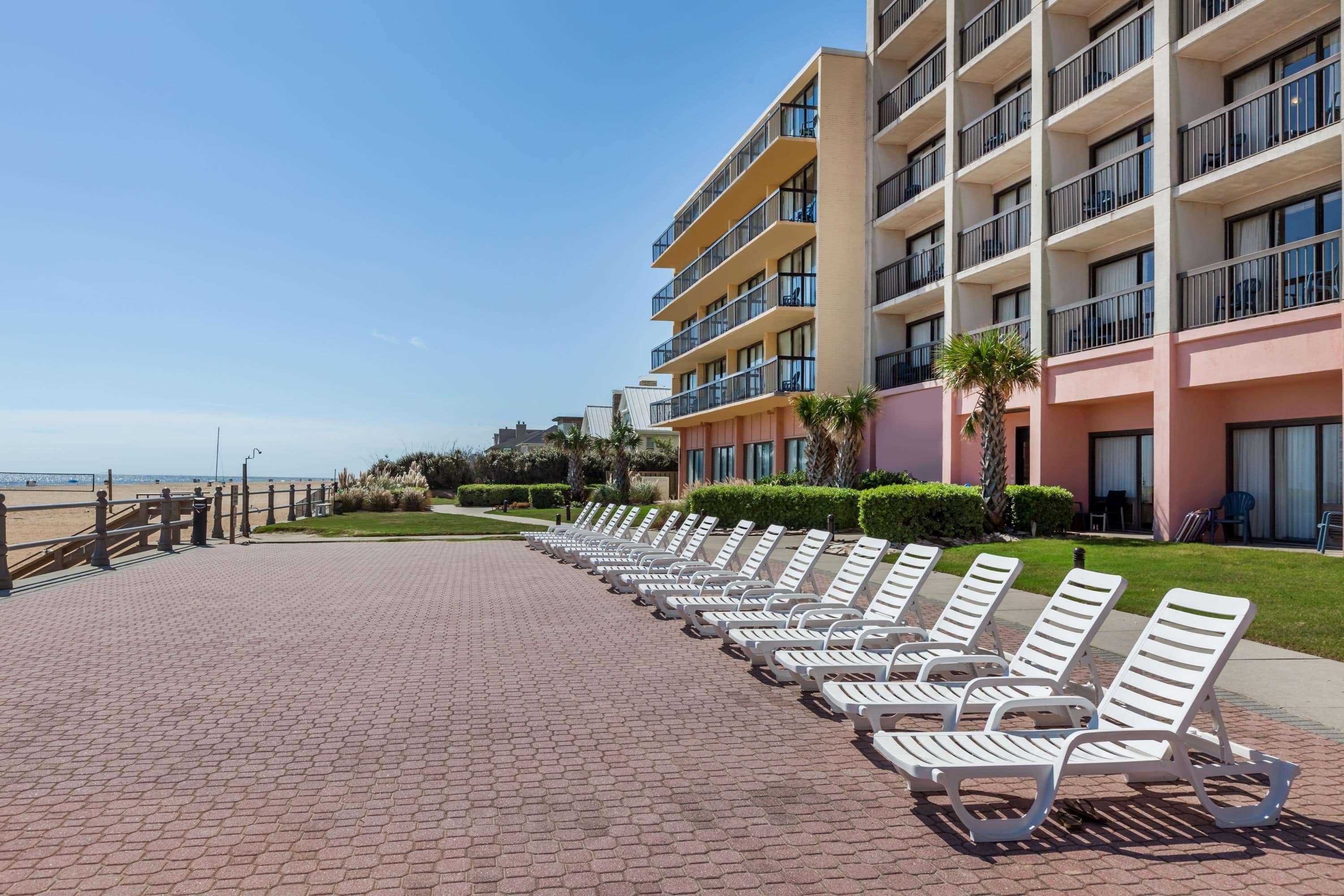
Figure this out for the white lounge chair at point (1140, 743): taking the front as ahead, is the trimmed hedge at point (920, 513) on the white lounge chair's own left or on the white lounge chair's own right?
on the white lounge chair's own right

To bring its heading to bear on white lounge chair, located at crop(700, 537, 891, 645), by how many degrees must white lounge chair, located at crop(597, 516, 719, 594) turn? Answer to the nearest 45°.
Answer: approximately 45° to its left

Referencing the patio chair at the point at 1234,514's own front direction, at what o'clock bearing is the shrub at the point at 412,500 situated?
The shrub is roughly at 2 o'clock from the patio chair.

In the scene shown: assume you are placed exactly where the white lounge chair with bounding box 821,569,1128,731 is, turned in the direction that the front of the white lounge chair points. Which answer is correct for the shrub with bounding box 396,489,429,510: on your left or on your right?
on your right

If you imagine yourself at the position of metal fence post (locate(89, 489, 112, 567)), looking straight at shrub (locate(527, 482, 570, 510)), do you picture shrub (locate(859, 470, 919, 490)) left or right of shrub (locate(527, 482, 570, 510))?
right

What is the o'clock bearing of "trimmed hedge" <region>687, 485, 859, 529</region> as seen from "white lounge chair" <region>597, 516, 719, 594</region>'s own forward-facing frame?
The trimmed hedge is roughly at 5 o'clock from the white lounge chair.

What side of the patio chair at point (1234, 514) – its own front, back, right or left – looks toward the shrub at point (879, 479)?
right
